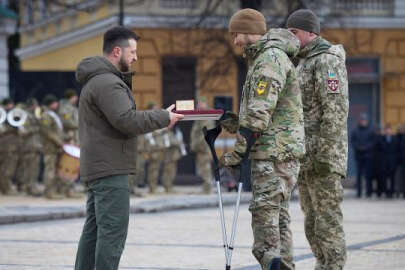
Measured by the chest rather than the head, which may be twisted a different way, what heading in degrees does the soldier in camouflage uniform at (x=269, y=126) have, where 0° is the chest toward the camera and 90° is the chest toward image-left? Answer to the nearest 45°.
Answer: approximately 90°

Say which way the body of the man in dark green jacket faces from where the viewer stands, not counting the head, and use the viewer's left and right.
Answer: facing to the right of the viewer

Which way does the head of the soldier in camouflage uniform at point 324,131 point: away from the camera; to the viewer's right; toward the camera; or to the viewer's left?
to the viewer's left

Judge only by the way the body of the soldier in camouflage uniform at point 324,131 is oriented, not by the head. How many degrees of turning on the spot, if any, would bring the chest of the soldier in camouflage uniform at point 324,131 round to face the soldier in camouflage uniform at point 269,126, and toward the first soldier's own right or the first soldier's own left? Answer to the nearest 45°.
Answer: approximately 45° to the first soldier's own left

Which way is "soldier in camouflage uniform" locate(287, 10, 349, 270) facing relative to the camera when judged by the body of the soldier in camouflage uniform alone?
to the viewer's left

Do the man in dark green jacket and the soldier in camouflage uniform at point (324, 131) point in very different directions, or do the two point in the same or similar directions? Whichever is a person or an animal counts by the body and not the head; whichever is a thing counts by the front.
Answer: very different directions
